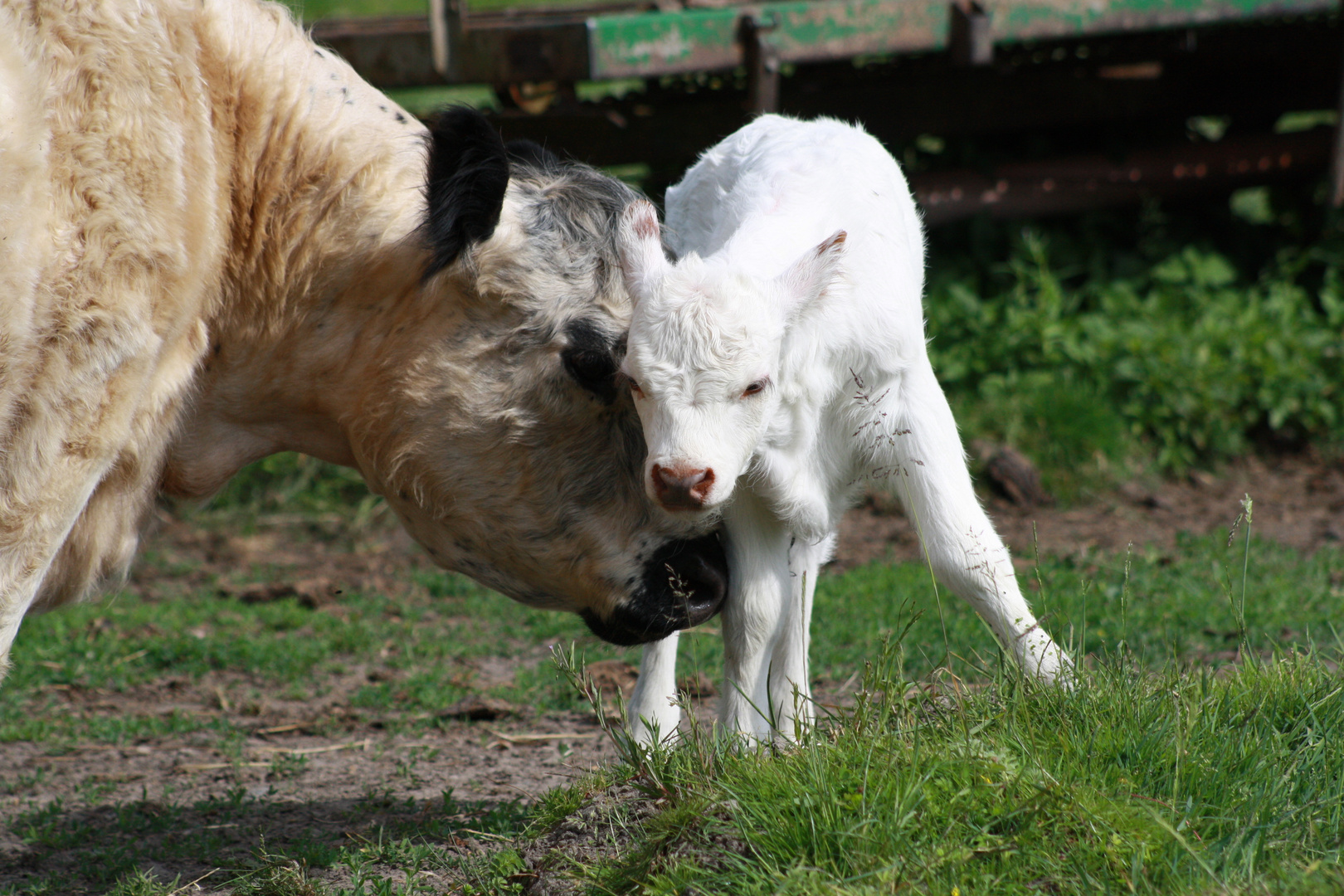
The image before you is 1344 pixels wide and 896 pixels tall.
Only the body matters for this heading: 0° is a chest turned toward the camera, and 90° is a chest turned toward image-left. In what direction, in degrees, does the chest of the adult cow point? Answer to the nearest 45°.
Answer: approximately 270°

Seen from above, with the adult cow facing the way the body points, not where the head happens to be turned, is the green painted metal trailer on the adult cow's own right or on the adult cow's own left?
on the adult cow's own left

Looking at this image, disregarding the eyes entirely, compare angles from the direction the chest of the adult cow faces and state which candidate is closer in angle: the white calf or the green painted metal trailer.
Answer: the white calf

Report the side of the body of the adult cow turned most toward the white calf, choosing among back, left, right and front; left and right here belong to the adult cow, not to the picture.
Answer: front
